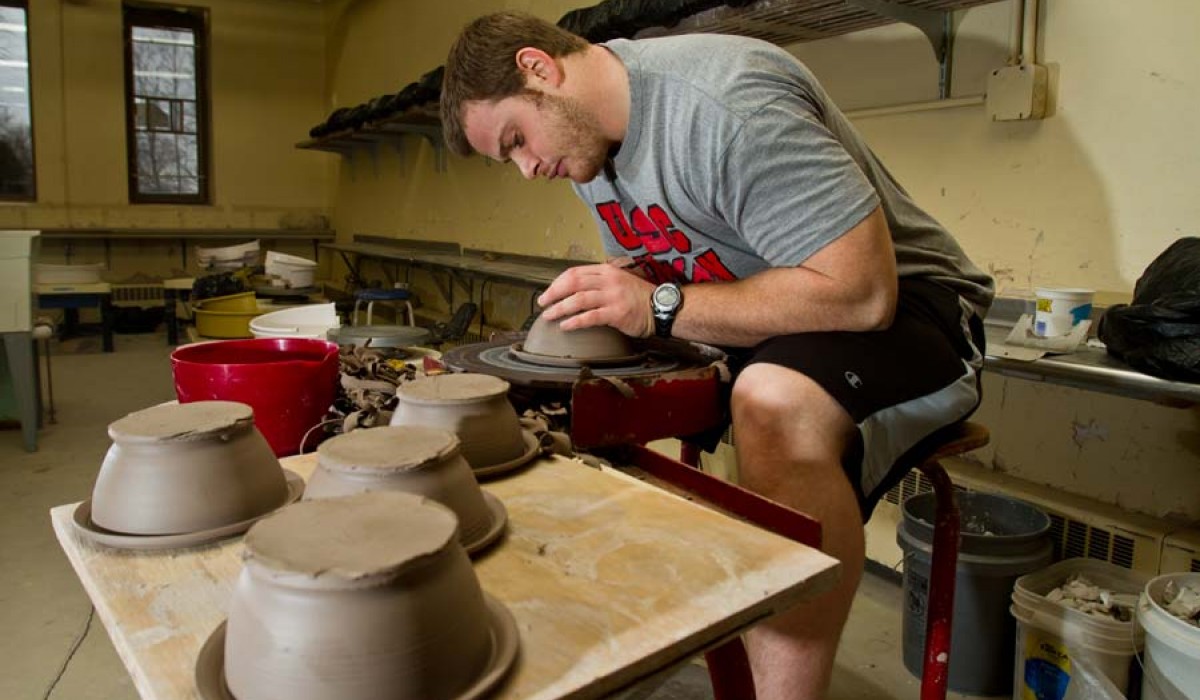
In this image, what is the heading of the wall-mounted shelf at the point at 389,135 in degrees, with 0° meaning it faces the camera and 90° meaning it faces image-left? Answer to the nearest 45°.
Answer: approximately 45°

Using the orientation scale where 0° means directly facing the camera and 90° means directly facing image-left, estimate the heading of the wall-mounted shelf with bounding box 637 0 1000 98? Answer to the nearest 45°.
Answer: approximately 45°

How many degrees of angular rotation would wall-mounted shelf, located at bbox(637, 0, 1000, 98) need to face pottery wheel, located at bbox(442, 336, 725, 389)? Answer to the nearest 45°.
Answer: approximately 45° to its left

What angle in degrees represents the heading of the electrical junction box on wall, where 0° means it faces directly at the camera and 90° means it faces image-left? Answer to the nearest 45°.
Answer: approximately 45°

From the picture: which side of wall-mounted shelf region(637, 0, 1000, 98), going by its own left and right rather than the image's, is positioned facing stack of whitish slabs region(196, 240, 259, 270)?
right

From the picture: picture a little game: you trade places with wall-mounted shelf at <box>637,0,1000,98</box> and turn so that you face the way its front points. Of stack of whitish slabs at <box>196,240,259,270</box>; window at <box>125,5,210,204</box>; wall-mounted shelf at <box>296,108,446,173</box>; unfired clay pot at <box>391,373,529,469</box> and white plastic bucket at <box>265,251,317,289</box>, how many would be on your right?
4

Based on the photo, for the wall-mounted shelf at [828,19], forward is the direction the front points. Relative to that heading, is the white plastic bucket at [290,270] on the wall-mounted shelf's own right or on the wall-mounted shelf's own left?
on the wall-mounted shelf's own right

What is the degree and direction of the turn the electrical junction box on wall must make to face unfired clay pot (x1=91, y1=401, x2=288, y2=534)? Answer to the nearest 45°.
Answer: approximately 45° to its left

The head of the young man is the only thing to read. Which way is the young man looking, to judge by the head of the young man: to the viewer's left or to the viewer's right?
to the viewer's left

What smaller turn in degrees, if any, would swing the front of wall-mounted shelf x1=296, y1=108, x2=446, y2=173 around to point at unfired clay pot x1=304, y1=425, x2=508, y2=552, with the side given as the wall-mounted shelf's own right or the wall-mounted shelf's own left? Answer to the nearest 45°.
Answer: approximately 45° to the wall-mounted shelf's own left

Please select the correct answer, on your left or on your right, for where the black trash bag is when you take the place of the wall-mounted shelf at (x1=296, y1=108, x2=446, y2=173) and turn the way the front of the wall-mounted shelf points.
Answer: on your left

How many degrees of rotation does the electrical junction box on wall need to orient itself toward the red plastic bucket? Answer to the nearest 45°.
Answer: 0° — it already faces it

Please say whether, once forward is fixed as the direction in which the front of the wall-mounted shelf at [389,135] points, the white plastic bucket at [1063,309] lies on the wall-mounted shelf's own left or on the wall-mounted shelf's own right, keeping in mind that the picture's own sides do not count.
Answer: on the wall-mounted shelf's own left
